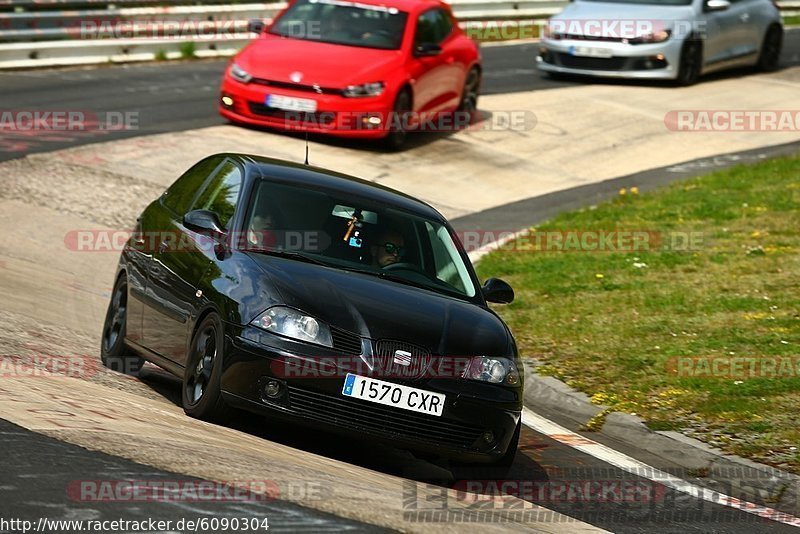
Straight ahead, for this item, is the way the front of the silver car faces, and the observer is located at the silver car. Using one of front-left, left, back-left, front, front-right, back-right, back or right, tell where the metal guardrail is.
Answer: front-right

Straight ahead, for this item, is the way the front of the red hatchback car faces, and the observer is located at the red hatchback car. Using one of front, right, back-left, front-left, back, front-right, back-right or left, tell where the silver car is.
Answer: back

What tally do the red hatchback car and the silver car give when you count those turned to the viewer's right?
0

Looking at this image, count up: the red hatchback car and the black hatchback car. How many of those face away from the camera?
0

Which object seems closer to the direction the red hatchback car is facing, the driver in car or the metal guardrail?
the driver in car

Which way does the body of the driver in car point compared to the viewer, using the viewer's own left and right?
facing the viewer and to the right of the viewer

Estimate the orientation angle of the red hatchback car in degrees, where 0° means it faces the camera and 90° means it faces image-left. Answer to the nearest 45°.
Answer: approximately 45°

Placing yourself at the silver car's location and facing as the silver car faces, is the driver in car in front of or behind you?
in front

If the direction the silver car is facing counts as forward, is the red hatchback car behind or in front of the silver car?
in front

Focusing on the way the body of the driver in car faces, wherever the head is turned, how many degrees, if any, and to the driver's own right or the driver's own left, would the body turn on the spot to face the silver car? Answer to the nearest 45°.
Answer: approximately 135° to the driver's own left

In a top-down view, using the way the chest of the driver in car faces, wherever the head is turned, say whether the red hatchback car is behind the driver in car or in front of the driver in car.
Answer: behind

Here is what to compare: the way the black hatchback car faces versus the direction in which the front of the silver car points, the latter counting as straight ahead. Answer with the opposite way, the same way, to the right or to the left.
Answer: to the left

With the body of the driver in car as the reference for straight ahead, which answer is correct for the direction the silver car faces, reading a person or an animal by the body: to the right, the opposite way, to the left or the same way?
to the right
